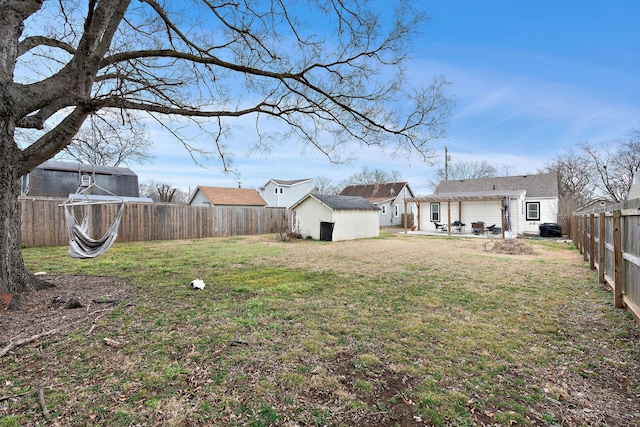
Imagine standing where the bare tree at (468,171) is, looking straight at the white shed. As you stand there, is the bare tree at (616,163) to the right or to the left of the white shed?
left

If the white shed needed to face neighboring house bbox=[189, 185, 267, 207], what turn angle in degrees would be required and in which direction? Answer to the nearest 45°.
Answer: approximately 90° to its right

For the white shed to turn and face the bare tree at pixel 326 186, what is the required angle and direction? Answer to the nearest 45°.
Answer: approximately 135° to its right

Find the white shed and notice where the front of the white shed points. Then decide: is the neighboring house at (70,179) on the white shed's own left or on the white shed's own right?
on the white shed's own right

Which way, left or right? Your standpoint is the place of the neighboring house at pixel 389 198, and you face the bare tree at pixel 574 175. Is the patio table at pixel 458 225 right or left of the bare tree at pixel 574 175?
right

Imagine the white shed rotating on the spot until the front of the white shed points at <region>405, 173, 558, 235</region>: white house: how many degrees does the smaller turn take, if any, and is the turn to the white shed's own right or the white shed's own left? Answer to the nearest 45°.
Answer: approximately 135° to the white shed's own left

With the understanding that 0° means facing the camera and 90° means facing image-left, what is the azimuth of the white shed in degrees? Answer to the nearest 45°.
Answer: approximately 45°
